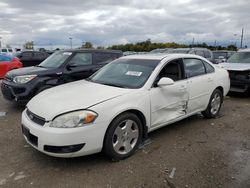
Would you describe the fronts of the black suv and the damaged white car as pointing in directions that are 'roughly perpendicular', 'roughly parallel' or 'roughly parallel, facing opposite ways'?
roughly parallel

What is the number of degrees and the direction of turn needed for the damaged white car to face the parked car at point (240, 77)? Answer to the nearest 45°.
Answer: approximately 180°

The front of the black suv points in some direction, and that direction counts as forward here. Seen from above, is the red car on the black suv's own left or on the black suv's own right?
on the black suv's own right

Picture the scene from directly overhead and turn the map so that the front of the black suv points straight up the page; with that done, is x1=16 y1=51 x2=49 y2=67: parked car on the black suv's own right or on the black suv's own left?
on the black suv's own right

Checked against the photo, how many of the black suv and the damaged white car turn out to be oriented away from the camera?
0

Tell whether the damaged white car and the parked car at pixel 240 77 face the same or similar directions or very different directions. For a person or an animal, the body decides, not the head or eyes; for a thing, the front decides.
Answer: same or similar directions

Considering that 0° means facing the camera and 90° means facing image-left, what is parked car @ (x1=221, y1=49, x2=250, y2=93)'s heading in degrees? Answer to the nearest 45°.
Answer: approximately 0°

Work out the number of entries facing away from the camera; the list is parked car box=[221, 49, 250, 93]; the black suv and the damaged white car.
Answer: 0

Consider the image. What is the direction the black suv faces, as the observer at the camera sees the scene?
facing the viewer and to the left of the viewer

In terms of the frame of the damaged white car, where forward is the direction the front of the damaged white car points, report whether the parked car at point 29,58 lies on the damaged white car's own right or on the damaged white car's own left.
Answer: on the damaged white car's own right

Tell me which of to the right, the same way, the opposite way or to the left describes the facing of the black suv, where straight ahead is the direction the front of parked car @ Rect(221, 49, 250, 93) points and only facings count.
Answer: the same way

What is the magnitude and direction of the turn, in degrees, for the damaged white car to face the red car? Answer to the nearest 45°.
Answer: approximately 90° to its right

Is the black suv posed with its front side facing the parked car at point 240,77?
no
